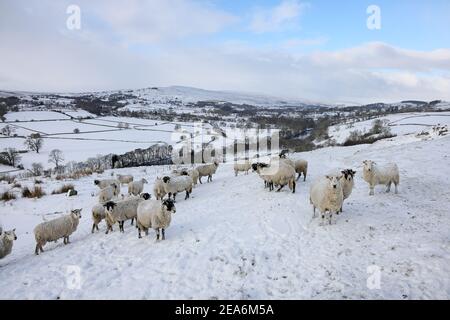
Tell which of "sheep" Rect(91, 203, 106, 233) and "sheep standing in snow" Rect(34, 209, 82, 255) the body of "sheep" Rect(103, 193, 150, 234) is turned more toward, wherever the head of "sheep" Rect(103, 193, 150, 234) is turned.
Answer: the sheep standing in snow

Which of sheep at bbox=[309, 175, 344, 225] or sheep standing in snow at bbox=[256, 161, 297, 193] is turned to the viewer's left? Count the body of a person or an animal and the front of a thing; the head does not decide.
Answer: the sheep standing in snow

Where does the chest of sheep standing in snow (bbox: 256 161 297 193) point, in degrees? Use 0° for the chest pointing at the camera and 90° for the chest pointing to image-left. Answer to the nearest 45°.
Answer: approximately 90°

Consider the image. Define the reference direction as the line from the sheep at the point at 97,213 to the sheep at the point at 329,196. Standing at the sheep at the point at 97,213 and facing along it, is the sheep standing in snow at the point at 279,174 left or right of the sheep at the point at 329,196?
left

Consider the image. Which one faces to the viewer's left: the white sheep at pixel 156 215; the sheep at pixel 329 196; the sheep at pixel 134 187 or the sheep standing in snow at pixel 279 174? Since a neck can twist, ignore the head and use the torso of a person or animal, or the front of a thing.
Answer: the sheep standing in snow

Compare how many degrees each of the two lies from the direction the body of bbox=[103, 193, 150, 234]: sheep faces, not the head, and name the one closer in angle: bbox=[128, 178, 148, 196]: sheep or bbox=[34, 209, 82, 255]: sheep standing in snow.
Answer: the sheep standing in snow

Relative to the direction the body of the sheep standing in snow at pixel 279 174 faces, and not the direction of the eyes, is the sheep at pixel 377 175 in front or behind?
behind
